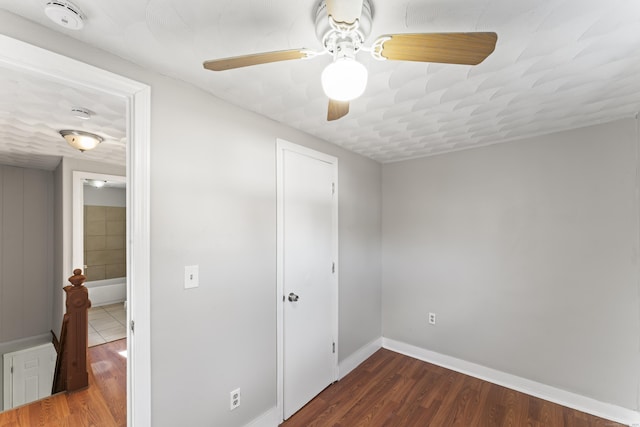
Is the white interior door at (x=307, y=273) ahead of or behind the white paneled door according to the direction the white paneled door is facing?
ahead

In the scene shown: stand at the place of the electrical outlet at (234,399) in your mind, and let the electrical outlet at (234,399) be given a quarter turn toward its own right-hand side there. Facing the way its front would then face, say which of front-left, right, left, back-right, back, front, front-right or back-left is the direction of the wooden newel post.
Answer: right

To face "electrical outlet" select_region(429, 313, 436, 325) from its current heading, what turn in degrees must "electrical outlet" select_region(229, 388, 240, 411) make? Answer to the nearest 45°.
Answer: approximately 45° to its left

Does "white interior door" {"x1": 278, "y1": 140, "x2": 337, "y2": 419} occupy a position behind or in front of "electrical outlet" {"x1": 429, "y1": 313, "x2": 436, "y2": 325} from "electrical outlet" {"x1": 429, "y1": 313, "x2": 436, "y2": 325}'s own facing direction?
in front

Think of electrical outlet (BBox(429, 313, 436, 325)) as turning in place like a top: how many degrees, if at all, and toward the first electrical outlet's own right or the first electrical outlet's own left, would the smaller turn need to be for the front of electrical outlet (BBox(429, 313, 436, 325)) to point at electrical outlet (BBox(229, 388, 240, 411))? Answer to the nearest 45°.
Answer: approximately 45° to the first electrical outlet's own right

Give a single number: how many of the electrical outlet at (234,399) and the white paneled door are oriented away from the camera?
0

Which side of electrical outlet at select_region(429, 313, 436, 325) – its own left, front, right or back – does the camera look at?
front

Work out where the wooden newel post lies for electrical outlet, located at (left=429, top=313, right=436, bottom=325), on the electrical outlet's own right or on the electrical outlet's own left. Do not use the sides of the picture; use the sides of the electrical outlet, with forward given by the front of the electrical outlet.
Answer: on the electrical outlet's own right

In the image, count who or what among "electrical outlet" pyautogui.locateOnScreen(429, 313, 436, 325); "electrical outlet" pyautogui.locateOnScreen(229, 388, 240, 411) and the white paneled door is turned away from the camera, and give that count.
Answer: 0

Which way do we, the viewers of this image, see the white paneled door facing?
facing the viewer and to the right of the viewer
